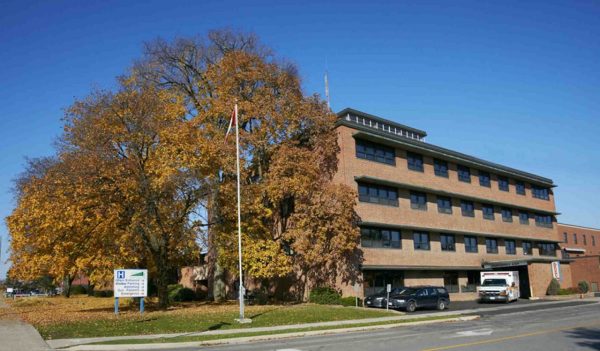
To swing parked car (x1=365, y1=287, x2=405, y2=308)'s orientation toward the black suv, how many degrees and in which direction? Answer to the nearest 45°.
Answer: approximately 135° to its left

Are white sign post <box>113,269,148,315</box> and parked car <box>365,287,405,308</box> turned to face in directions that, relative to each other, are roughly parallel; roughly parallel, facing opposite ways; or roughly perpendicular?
roughly perpendicular

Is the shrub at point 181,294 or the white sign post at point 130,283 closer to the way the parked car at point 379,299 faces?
the white sign post

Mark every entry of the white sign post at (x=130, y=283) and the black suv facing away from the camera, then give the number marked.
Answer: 0

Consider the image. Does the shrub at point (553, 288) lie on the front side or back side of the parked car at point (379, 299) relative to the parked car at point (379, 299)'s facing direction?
on the back side

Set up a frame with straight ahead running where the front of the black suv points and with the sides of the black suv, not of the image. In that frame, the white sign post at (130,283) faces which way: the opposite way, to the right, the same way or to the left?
to the left

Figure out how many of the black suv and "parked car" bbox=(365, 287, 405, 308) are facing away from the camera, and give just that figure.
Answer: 0

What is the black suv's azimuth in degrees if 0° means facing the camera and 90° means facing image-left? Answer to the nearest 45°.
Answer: approximately 45°

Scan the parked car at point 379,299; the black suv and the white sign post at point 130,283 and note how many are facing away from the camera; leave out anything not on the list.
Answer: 0

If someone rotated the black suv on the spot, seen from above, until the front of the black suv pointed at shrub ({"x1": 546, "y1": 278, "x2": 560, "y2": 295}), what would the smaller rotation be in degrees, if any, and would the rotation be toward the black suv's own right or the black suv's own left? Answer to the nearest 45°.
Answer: approximately 180°

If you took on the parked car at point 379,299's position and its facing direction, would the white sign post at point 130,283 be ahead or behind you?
ahead

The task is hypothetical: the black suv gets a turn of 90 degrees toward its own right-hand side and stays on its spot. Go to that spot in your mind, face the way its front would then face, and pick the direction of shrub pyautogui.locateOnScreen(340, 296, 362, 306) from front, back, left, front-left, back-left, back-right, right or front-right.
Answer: front-left

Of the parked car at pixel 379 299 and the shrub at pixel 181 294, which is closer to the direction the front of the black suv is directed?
the parked car

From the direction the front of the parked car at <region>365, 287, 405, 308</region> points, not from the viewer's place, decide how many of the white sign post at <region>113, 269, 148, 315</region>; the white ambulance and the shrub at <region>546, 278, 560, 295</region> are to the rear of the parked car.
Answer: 2

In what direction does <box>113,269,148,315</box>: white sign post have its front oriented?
toward the camera
